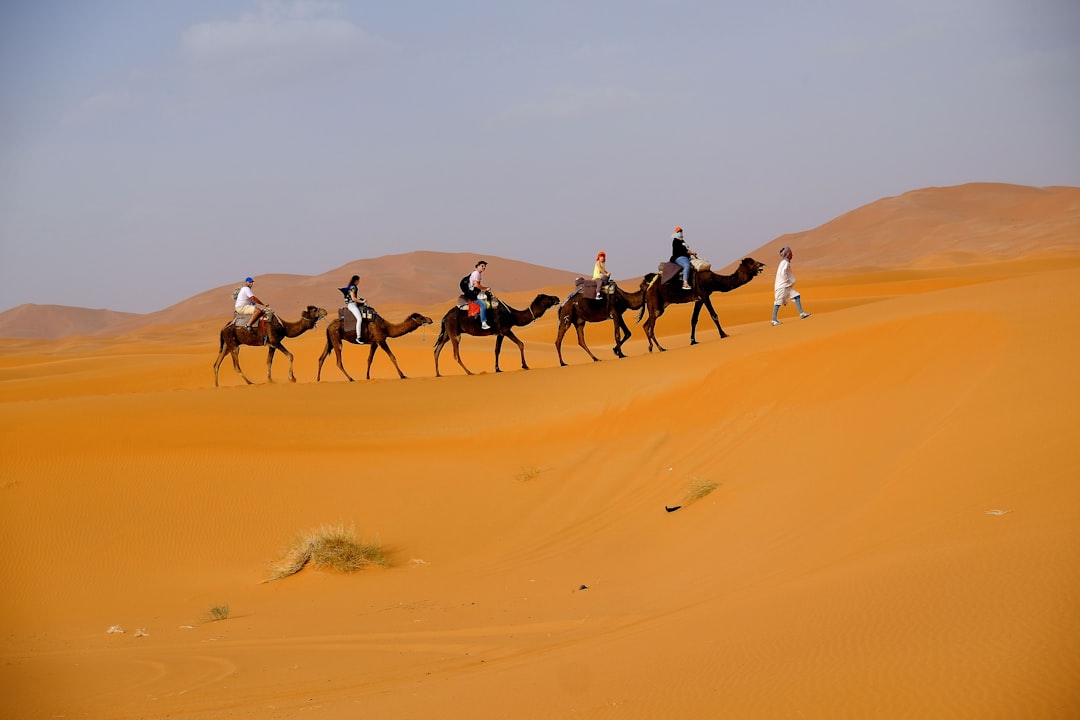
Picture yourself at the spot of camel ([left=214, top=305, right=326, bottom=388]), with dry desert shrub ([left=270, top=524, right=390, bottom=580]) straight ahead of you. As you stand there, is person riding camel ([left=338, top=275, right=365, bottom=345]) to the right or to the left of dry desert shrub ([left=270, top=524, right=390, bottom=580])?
left

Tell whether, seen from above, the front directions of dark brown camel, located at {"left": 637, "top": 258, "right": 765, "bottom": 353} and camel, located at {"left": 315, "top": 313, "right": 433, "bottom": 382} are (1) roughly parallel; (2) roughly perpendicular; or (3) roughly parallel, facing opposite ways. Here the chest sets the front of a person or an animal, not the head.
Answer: roughly parallel

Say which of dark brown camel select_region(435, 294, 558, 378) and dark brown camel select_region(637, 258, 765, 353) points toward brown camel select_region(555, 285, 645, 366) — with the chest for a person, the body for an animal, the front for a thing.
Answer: dark brown camel select_region(435, 294, 558, 378)

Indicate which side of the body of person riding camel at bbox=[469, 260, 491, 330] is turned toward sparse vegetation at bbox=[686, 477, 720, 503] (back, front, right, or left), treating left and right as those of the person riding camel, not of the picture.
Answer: right

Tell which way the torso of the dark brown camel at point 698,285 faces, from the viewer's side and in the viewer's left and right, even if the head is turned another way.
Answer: facing to the right of the viewer

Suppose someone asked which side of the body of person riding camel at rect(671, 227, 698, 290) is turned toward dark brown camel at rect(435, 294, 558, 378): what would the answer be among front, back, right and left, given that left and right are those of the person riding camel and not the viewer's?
back

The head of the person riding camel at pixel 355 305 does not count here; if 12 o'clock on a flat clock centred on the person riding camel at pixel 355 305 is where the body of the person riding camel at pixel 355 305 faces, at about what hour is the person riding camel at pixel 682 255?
the person riding camel at pixel 682 255 is roughly at 1 o'clock from the person riding camel at pixel 355 305.

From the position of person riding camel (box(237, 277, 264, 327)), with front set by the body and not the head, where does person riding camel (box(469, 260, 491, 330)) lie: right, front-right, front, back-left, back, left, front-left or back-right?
front-right

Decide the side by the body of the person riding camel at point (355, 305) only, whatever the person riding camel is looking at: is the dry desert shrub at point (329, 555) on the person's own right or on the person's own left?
on the person's own right

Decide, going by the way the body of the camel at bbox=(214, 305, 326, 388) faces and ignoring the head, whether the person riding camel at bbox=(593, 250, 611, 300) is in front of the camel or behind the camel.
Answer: in front

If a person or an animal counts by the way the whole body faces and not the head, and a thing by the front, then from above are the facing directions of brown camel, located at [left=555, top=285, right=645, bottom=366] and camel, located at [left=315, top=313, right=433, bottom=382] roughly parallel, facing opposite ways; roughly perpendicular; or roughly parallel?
roughly parallel

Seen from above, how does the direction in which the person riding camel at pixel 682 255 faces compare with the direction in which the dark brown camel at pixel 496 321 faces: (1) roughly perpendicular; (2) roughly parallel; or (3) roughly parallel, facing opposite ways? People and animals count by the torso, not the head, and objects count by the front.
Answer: roughly parallel

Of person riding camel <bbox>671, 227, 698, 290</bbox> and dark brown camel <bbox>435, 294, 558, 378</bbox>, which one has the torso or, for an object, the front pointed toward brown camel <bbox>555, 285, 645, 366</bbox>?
the dark brown camel

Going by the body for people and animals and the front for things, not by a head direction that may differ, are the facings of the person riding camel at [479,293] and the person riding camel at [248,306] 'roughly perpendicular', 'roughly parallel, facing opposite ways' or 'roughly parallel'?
roughly parallel

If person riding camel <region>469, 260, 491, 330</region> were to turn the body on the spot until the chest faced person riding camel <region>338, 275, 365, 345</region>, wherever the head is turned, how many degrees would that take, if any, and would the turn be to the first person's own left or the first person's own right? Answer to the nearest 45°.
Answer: approximately 135° to the first person's own left

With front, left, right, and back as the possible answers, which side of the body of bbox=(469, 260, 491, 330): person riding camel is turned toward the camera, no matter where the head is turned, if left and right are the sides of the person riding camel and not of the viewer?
right

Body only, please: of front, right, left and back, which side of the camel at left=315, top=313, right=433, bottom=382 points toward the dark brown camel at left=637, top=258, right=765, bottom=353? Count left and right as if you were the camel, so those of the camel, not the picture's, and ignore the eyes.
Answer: front

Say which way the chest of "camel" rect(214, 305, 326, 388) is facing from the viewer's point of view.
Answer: to the viewer's right
